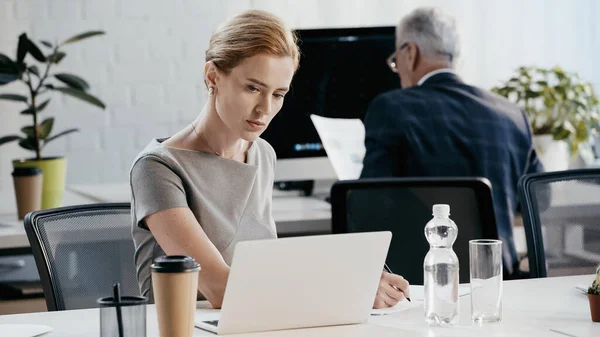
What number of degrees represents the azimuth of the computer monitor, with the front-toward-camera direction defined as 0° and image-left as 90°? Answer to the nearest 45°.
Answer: approximately 0°

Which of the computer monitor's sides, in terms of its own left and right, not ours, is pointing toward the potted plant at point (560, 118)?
left

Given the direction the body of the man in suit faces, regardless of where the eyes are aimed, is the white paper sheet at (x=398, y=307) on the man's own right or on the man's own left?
on the man's own left

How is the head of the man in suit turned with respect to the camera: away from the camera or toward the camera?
away from the camera

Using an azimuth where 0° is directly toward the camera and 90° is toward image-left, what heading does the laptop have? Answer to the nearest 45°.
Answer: approximately 135°

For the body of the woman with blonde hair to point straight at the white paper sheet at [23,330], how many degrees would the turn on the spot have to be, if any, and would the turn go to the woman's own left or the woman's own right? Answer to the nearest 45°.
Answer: approximately 90° to the woman's own right

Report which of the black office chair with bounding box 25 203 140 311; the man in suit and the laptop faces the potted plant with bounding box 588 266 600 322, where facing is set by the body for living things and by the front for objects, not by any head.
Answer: the black office chair
